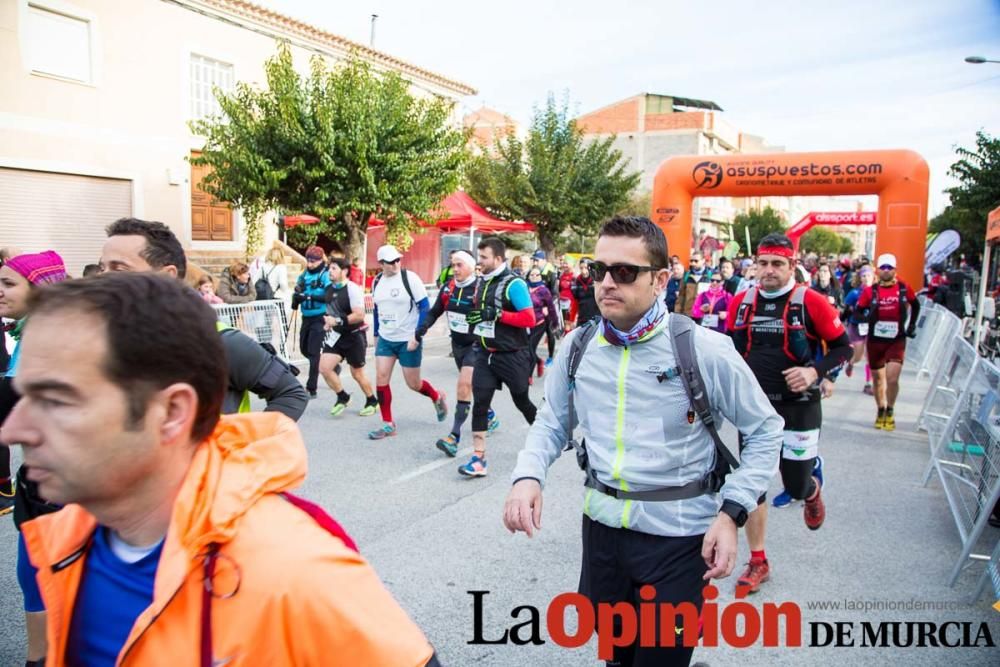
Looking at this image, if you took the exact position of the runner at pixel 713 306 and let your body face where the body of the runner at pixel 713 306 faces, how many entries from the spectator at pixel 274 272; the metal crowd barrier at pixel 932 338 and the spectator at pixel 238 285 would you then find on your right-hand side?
2

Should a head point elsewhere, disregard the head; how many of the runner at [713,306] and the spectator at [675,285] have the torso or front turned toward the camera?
2

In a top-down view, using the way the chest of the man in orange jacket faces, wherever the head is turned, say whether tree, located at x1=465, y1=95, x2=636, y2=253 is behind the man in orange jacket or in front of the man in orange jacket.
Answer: behind

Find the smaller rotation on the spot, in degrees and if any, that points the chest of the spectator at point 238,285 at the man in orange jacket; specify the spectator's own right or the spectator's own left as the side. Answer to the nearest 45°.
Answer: approximately 45° to the spectator's own right

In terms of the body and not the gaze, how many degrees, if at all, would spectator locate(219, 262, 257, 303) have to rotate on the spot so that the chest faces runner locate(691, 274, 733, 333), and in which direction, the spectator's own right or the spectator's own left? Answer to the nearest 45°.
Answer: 0° — they already face them

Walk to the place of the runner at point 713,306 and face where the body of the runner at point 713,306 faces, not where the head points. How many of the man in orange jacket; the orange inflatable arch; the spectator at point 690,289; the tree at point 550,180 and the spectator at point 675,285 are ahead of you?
1

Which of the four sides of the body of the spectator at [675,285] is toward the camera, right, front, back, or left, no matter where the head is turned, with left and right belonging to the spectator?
front

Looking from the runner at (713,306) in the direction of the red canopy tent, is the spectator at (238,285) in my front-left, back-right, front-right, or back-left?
front-left

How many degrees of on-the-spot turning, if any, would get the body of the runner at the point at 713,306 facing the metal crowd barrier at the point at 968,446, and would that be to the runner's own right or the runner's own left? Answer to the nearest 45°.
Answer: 0° — they already face it

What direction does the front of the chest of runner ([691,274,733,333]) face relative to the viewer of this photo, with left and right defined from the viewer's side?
facing the viewer

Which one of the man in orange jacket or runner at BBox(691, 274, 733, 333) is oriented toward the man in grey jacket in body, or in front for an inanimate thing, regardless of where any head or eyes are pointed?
the runner

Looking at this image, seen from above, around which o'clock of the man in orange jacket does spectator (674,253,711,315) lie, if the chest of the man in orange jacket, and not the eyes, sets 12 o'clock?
The spectator is roughly at 6 o'clock from the man in orange jacket.

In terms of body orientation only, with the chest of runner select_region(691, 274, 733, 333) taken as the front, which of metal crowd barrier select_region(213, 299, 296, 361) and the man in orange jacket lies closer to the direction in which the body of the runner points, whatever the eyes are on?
the man in orange jacket

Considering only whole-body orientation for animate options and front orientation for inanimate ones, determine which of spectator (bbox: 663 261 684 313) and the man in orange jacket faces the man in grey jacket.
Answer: the spectator
